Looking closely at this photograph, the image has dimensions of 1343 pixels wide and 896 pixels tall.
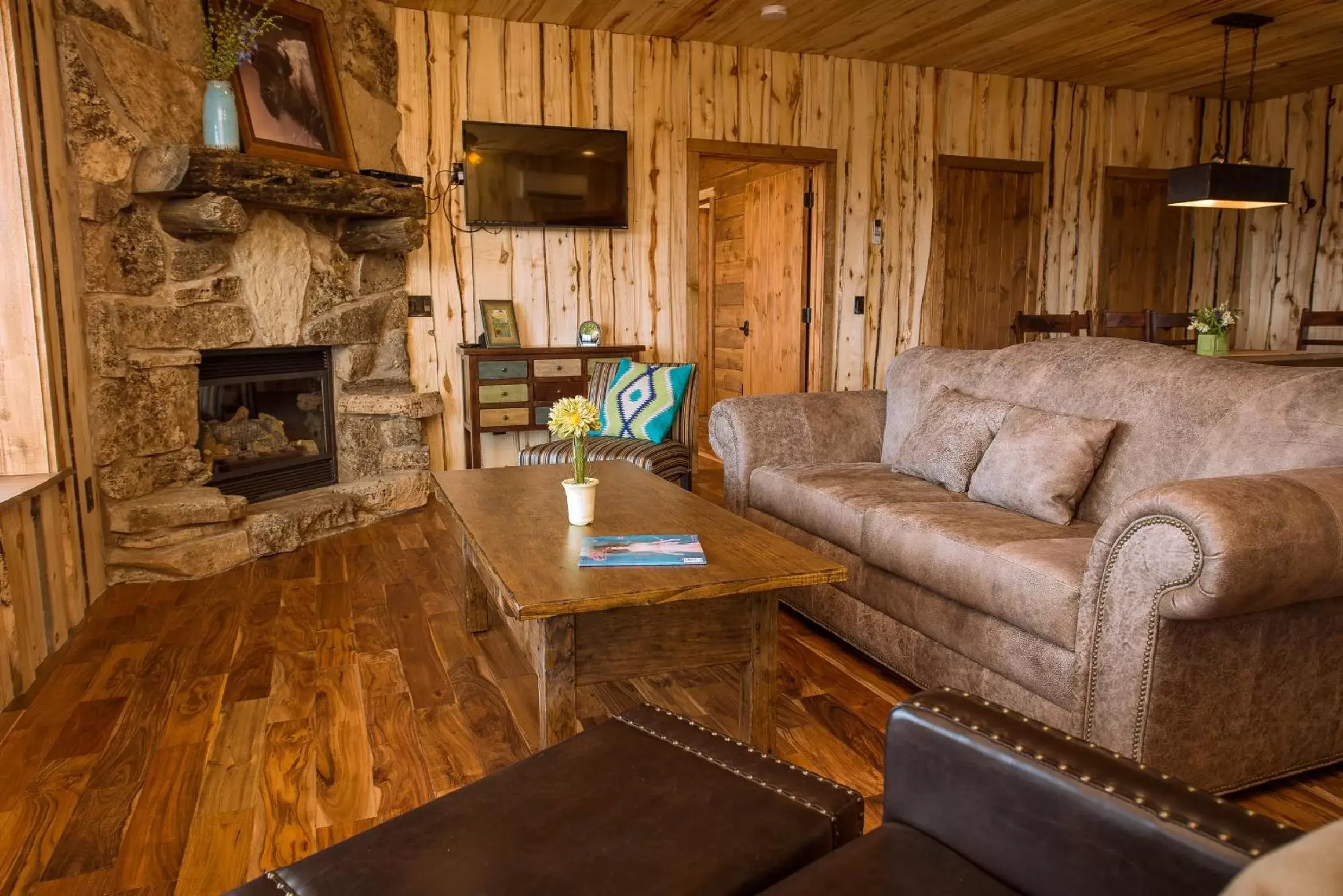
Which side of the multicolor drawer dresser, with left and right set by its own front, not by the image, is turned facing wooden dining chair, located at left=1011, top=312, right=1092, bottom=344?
left

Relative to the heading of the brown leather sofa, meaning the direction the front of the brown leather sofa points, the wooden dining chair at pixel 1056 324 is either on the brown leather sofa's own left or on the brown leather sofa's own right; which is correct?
on the brown leather sofa's own right

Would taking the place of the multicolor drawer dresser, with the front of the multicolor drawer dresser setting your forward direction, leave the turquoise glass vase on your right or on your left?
on your right

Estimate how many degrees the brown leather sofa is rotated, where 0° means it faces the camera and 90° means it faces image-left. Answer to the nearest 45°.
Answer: approximately 45°

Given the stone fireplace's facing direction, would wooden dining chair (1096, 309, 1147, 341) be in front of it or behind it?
in front

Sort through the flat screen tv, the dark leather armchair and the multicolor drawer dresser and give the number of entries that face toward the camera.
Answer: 2

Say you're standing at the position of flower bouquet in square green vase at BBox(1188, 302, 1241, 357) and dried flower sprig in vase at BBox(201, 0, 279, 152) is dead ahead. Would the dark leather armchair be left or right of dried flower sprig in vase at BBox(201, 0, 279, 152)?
left

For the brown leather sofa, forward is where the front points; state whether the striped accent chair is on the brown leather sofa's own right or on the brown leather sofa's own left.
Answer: on the brown leather sofa's own right

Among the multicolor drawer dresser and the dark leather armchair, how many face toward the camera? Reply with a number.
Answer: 1

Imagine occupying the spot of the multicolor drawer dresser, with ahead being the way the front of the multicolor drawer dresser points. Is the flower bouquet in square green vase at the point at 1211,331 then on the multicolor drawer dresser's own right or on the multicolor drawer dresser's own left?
on the multicolor drawer dresser's own left

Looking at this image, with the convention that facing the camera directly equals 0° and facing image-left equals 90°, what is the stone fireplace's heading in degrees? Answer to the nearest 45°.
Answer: approximately 315°

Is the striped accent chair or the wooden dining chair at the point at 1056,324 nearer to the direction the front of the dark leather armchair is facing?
the striped accent chair

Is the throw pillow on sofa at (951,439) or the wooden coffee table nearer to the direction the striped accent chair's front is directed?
the wooden coffee table

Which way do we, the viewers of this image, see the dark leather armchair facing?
facing away from the viewer and to the left of the viewer

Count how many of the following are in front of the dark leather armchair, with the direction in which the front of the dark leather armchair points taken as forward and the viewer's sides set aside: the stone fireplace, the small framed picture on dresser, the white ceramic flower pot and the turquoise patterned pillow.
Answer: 4
